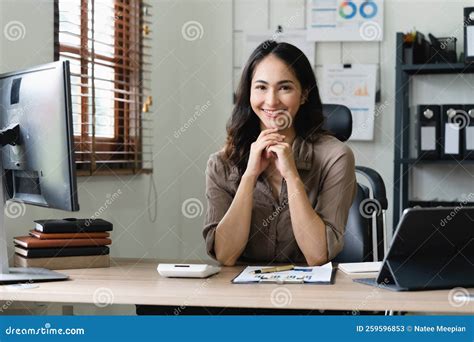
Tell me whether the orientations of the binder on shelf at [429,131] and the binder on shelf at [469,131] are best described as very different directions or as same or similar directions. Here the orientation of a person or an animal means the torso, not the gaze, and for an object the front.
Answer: same or similar directions

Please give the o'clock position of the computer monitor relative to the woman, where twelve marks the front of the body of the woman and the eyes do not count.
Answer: The computer monitor is roughly at 2 o'clock from the woman.

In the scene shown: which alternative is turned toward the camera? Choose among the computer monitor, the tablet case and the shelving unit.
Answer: the shelving unit

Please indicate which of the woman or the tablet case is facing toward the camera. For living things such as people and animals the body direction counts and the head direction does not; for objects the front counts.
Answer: the woman

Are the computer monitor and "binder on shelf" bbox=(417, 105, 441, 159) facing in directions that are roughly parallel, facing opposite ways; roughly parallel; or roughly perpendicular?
roughly parallel, facing opposite ways

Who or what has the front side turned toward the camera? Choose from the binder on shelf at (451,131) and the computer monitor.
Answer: the binder on shelf

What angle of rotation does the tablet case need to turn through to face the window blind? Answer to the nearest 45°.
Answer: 0° — it already faces it

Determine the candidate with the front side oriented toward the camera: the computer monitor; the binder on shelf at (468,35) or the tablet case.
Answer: the binder on shelf

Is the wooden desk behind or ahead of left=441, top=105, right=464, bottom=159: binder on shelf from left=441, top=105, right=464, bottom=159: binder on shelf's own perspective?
ahead

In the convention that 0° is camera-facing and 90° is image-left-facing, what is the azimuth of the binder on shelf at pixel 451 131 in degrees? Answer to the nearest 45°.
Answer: approximately 0°

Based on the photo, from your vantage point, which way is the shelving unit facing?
toward the camera

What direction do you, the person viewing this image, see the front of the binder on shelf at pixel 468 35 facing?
facing the viewer

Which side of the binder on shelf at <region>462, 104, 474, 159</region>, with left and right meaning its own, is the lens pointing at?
front

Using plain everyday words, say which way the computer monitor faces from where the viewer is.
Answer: facing away from the viewer and to the right of the viewer
